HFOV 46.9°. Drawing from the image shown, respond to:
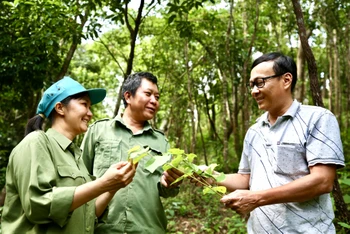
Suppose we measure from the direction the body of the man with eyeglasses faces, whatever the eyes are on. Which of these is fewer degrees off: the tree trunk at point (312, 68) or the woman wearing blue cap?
the woman wearing blue cap

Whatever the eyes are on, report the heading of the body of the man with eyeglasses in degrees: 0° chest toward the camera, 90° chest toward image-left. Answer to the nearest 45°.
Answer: approximately 45°

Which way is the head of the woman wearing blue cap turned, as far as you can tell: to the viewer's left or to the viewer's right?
to the viewer's right

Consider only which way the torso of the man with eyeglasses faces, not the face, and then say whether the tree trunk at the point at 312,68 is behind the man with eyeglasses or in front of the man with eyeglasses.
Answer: behind

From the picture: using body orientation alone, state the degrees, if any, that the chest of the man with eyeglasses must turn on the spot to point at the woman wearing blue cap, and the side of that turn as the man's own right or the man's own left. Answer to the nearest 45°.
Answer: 0° — they already face them

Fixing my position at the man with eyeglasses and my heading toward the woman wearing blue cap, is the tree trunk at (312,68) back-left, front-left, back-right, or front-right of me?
back-right
